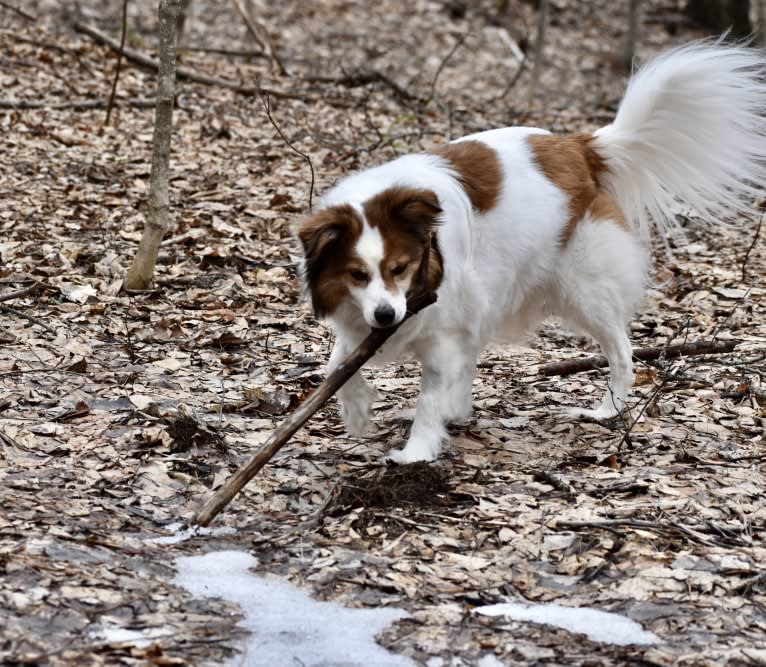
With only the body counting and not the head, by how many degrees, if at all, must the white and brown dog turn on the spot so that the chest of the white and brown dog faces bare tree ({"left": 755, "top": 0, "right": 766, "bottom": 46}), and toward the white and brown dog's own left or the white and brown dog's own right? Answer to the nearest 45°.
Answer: approximately 135° to the white and brown dog's own right

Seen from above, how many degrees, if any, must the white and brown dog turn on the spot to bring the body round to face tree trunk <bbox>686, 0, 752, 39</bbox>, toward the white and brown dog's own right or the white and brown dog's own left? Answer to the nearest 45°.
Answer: approximately 135° to the white and brown dog's own right

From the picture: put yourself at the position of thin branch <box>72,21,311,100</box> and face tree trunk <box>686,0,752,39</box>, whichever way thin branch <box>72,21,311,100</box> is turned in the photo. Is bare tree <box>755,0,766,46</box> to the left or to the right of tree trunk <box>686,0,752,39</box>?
right

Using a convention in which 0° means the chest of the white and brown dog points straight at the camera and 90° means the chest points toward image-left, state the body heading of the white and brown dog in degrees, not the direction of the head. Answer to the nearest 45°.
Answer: approximately 45°

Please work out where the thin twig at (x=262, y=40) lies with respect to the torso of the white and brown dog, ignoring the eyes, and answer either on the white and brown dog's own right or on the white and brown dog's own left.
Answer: on the white and brown dog's own right

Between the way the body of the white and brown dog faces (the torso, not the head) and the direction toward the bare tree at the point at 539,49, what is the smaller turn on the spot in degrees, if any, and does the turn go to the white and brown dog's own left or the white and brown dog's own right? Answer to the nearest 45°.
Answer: approximately 135° to the white and brown dog's own right

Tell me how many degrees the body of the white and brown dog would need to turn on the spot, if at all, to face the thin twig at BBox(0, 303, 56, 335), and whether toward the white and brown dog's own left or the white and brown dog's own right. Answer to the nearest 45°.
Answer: approximately 45° to the white and brown dog's own right

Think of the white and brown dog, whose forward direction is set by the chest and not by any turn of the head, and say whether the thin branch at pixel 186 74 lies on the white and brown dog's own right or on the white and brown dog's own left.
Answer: on the white and brown dog's own right

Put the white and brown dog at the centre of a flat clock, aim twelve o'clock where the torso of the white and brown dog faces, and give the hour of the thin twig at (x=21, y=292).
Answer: The thin twig is roughly at 2 o'clock from the white and brown dog.
